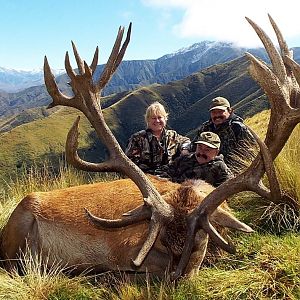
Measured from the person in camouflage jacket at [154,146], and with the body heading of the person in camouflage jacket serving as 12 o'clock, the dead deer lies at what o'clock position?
The dead deer is roughly at 12 o'clock from the person in camouflage jacket.

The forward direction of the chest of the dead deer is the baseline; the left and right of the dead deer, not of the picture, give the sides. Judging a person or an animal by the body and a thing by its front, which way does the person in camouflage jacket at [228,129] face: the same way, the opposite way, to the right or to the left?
to the right

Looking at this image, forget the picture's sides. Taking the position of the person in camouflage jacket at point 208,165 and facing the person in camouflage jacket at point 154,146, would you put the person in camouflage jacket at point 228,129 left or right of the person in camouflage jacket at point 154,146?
right

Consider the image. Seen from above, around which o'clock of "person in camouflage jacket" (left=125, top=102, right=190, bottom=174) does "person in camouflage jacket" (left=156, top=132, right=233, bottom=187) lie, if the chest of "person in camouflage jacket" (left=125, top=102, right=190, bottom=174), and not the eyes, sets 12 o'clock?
"person in camouflage jacket" (left=156, top=132, right=233, bottom=187) is roughly at 11 o'clock from "person in camouflage jacket" (left=125, top=102, right=190, bottom=174).

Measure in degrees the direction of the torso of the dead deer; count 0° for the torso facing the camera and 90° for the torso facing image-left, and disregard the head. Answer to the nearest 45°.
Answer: approximately 315°

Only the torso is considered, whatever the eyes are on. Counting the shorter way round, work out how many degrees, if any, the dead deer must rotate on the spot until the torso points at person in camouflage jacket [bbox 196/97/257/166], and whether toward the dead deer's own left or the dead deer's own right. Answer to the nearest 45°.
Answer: approximately 90° to the dead deer's own left

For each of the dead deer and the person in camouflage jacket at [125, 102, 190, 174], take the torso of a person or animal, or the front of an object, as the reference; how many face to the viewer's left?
0

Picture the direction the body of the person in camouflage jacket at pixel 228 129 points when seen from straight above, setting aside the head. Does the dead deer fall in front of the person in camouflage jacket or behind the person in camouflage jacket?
in front

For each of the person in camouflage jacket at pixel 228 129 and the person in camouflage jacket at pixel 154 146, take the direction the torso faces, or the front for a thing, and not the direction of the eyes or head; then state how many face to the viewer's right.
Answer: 0

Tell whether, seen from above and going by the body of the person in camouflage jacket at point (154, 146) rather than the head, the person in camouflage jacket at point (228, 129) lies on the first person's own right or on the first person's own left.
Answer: on the first person's own left
